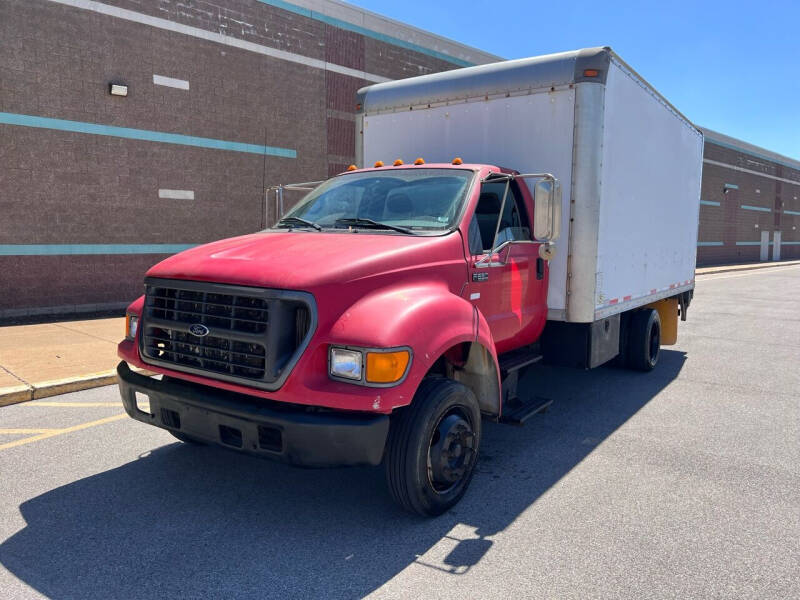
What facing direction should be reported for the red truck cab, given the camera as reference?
facing the viewer and to the left of the viewer
